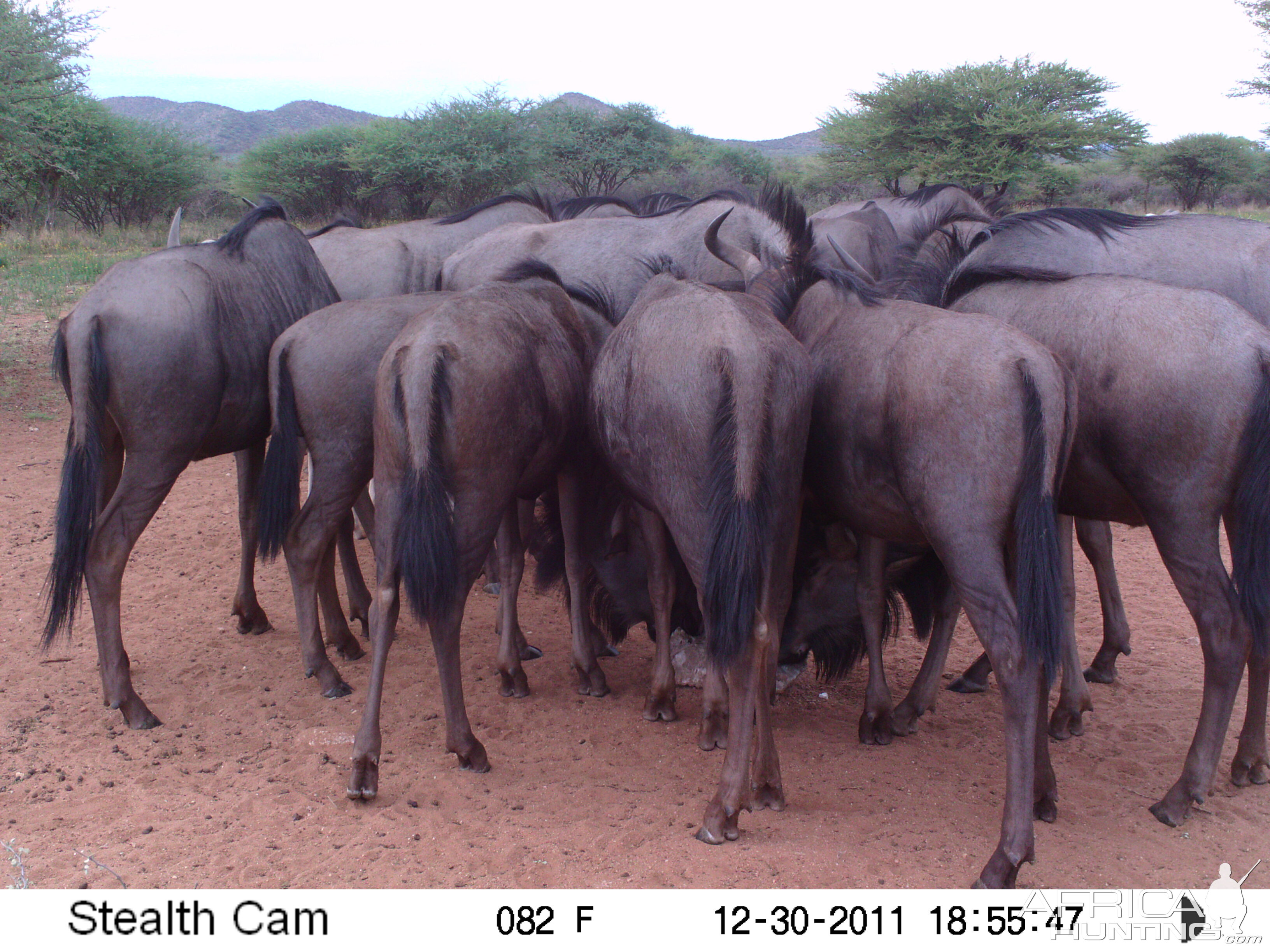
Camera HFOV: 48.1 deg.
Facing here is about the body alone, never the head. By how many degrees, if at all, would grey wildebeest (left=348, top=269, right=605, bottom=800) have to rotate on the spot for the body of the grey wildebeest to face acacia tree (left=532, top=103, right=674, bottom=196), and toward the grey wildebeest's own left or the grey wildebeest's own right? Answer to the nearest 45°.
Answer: approximately 45° to the grey wildebeest's own left

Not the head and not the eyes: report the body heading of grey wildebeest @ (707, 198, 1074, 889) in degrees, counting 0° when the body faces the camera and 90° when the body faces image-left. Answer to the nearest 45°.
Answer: approximately 135°

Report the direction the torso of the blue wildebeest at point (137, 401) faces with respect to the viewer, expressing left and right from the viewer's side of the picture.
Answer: facing away from the viewer and to the right of the viewer

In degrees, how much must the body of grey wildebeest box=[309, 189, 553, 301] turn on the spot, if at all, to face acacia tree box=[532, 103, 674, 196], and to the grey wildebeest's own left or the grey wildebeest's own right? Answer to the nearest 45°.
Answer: approximately 90° to the grey wildebeest's own left

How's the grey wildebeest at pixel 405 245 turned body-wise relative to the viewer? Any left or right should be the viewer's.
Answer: facing to the right of the viewer

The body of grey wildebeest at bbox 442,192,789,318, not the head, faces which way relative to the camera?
to the viewer's right

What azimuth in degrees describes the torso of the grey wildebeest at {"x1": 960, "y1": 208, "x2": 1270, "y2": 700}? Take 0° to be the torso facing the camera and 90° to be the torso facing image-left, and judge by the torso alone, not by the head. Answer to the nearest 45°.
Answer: approximately 90°

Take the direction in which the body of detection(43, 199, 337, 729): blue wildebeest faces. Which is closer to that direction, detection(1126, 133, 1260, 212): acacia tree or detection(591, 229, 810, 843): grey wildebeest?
the acacia tree
